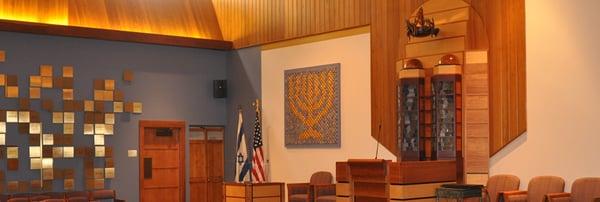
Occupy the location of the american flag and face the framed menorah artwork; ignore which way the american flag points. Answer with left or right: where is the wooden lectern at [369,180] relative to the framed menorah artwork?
right

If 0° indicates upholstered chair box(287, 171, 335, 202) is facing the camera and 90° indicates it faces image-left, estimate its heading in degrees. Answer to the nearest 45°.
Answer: approximately 45°

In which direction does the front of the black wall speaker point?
toward the camera

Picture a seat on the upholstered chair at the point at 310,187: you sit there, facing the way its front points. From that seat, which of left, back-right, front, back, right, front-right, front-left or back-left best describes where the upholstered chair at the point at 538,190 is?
left

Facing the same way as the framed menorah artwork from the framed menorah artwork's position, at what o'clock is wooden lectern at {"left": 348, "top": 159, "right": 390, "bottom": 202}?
The wooden lectern is roughly at 10 o'clock from the framed menorah artwork.

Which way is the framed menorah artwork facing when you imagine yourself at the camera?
facing the viewer and to the left of the viewer

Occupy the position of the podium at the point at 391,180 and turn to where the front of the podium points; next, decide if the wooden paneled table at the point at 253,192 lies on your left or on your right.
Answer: on your right

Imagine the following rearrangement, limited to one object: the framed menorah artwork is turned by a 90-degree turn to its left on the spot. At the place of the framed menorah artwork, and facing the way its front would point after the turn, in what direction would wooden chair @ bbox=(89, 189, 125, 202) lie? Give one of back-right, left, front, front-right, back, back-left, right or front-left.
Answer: back-right

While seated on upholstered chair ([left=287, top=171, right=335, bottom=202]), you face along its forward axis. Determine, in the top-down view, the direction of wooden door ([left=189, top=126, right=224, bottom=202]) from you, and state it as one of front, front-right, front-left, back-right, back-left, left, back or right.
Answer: right

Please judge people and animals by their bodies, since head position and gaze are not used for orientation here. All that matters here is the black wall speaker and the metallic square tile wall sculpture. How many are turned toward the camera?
2

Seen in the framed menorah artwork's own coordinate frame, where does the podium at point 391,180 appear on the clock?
The podium is roughly at 10 o'clock from the framed menorah artwork.

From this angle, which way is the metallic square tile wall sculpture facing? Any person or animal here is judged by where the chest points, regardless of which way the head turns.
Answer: toward the camera

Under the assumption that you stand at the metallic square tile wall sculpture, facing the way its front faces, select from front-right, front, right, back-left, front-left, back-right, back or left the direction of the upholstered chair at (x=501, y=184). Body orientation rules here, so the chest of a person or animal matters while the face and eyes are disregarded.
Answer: front-left

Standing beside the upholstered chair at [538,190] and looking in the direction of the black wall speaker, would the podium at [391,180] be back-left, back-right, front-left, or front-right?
front-left

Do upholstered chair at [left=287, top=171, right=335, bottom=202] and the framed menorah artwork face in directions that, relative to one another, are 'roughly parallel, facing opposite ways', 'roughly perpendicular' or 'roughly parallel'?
roughly parallel

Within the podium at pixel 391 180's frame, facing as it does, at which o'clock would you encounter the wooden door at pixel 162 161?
The wooden door is roughly at 3 o'clock from the podium.

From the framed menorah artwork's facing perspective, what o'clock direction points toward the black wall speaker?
The black wall speaker is roughly at 3 o'clock from the framed menorah artwork.

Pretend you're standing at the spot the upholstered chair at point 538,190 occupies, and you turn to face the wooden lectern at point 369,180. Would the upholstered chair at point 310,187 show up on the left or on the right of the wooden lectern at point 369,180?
right

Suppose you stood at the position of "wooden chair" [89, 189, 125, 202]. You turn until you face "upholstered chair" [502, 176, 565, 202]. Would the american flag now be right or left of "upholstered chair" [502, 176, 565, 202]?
left
